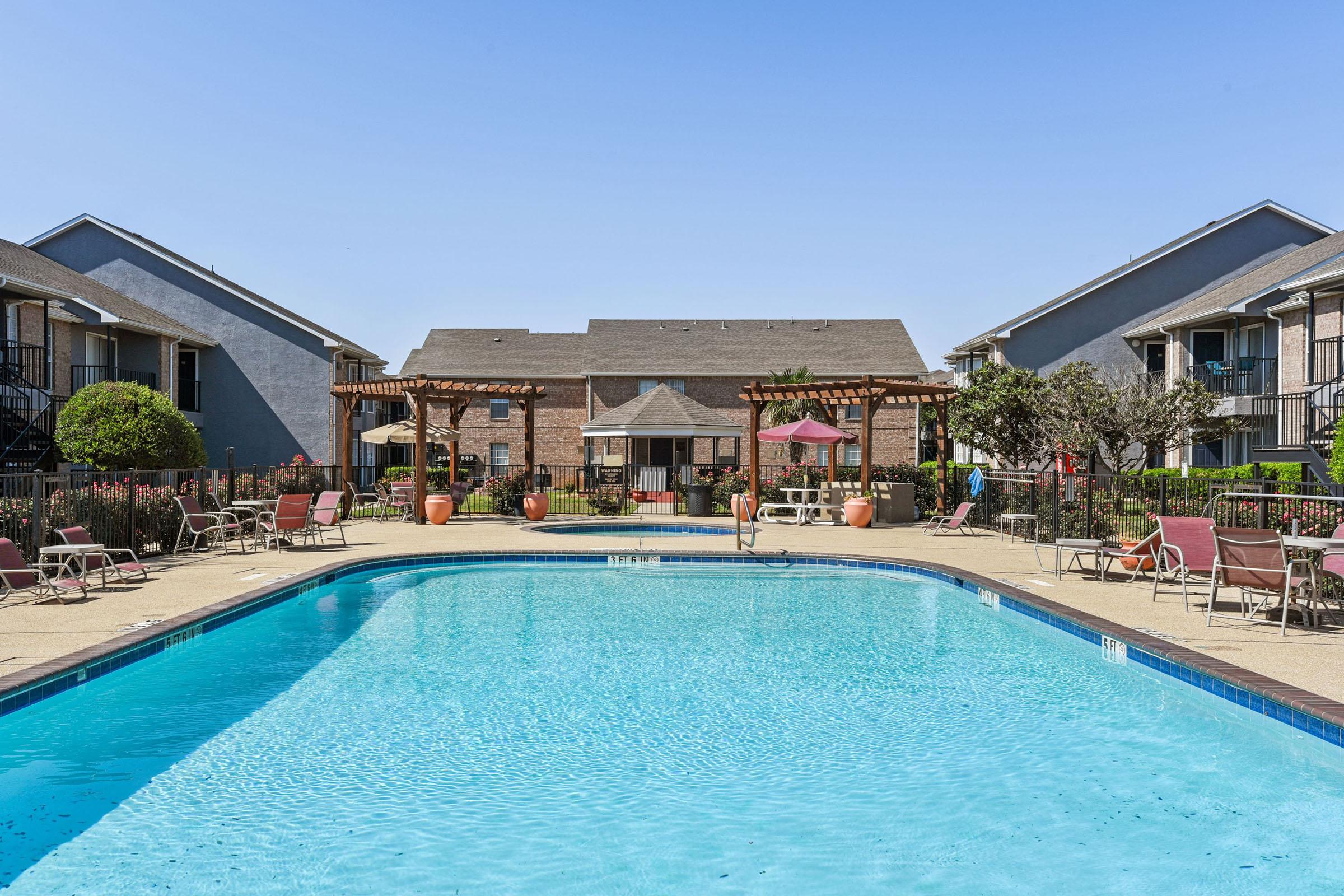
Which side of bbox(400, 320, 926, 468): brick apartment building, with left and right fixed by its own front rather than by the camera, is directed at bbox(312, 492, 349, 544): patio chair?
front

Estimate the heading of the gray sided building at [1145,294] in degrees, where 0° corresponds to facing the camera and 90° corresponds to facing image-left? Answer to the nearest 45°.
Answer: approximately 90°

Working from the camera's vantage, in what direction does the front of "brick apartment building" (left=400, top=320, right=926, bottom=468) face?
facing the viewer

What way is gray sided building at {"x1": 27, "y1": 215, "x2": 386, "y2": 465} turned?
to the viewer's right

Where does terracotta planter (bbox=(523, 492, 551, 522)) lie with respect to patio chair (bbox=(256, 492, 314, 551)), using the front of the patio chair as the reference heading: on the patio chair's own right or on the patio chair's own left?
on the patio chair's own right

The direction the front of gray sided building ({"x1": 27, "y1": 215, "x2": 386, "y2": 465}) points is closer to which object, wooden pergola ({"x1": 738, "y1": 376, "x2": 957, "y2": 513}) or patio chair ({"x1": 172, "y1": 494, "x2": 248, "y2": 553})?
the wooden pergola
